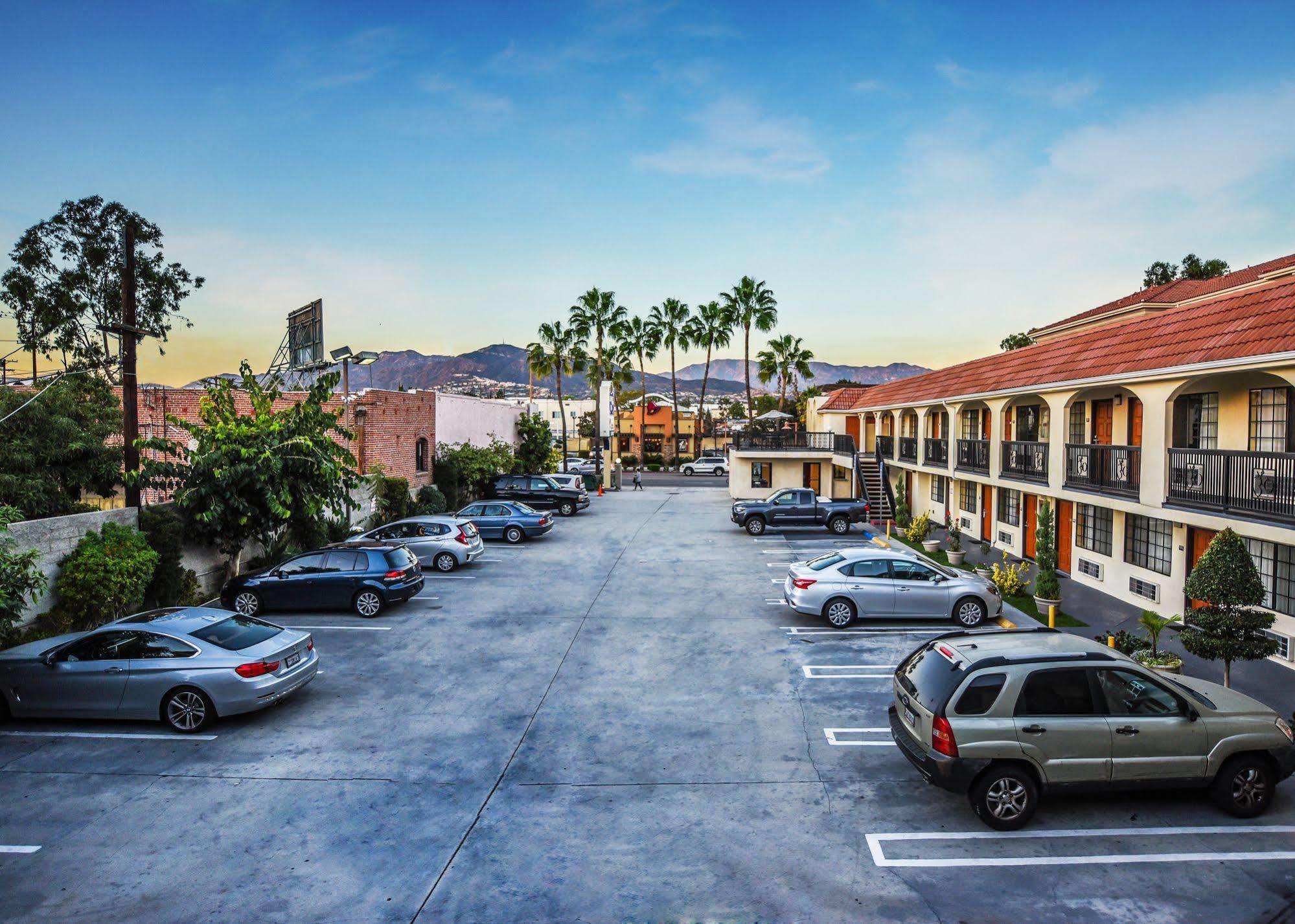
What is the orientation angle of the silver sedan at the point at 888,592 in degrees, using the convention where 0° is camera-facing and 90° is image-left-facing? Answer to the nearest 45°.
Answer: approximately 270°

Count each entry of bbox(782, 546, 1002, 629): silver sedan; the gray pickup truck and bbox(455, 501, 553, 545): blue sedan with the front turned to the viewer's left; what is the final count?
2

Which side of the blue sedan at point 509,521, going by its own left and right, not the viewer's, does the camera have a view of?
left

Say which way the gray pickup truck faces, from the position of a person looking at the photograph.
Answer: facing to the left of the viewer

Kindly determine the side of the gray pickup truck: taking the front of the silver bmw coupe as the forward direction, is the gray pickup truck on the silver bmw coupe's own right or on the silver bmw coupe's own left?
on the silver bmw coupe's own right

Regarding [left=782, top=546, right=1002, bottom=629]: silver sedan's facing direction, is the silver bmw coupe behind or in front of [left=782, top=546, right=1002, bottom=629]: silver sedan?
behind

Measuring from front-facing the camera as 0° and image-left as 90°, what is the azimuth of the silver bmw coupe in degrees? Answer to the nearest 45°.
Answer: approximately 135°

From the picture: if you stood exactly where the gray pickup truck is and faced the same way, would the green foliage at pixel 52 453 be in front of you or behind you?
in front

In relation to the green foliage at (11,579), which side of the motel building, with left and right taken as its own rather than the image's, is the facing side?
front

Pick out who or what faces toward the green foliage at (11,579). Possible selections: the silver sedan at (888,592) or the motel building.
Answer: the motel building

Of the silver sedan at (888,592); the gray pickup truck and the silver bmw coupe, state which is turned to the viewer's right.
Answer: the silver sedan

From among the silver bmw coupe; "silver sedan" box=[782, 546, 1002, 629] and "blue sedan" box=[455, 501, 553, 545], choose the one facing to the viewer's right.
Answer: the silver sedan

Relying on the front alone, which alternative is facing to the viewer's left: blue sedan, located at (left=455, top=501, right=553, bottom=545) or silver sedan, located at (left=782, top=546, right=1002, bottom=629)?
the blue sedan

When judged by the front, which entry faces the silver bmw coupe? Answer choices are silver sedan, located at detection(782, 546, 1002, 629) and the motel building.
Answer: the motel building
